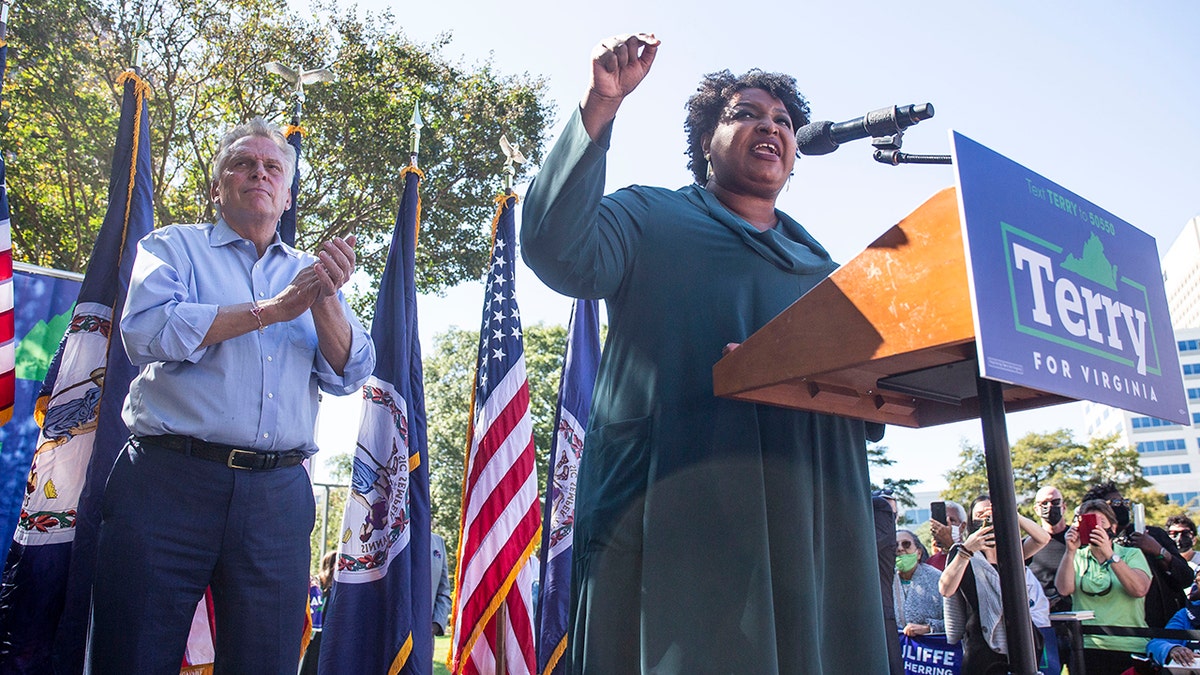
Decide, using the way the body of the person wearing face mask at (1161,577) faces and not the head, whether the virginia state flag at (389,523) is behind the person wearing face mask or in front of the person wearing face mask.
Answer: in front

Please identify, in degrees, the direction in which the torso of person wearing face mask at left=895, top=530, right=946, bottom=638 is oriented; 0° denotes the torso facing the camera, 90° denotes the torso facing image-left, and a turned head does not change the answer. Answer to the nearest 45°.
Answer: approximately 45°

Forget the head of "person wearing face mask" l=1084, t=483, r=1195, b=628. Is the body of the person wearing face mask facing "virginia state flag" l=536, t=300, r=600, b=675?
yes

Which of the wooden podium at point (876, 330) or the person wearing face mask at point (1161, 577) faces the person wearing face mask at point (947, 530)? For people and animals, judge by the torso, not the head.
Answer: the person wearing face mask at point (1161, 577)

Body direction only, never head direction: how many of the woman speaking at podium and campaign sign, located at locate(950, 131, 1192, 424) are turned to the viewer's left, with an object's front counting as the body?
0

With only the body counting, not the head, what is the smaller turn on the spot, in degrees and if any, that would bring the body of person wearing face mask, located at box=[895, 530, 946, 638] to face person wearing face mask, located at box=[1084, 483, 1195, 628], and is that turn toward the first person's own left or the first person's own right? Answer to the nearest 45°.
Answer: approximately 135° to the first person's own left

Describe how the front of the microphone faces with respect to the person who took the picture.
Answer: facing to the left of the viewer

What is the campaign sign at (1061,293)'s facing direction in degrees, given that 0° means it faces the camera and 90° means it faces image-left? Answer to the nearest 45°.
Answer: approximately 315°

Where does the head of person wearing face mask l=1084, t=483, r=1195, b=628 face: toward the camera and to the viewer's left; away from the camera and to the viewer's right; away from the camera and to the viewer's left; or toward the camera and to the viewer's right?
toward the camera and to the viewer's left

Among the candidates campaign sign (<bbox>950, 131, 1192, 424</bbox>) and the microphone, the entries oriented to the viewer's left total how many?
1
